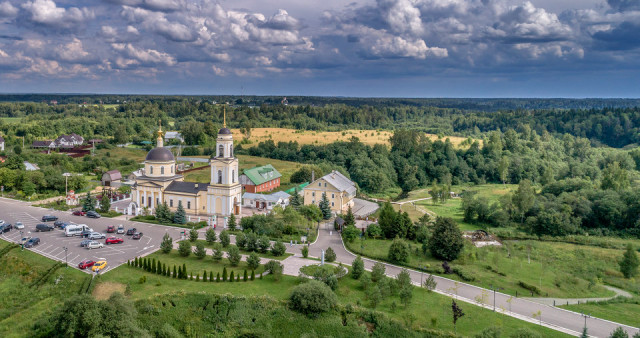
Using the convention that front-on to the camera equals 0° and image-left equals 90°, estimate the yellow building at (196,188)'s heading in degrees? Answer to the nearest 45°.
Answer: approximately 315°

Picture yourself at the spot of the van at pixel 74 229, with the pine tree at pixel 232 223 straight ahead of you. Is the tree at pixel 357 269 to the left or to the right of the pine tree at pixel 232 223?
right

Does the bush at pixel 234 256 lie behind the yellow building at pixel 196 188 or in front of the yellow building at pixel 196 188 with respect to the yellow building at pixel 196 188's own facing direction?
in front

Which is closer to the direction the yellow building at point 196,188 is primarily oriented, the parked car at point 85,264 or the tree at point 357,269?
the tree

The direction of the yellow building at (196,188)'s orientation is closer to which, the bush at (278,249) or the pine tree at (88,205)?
the bush

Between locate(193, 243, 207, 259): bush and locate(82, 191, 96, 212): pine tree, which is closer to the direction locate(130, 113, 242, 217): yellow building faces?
the bush

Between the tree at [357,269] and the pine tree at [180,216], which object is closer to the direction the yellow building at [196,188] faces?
the tree at [357,269]

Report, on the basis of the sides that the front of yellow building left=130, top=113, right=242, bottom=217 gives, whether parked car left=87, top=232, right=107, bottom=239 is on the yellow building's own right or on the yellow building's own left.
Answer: on the yellow building's own right

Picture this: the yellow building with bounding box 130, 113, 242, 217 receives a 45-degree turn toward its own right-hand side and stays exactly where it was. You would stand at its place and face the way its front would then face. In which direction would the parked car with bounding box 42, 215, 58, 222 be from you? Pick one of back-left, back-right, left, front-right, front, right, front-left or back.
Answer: right

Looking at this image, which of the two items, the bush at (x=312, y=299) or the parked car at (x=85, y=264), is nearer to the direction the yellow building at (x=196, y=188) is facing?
the bush
